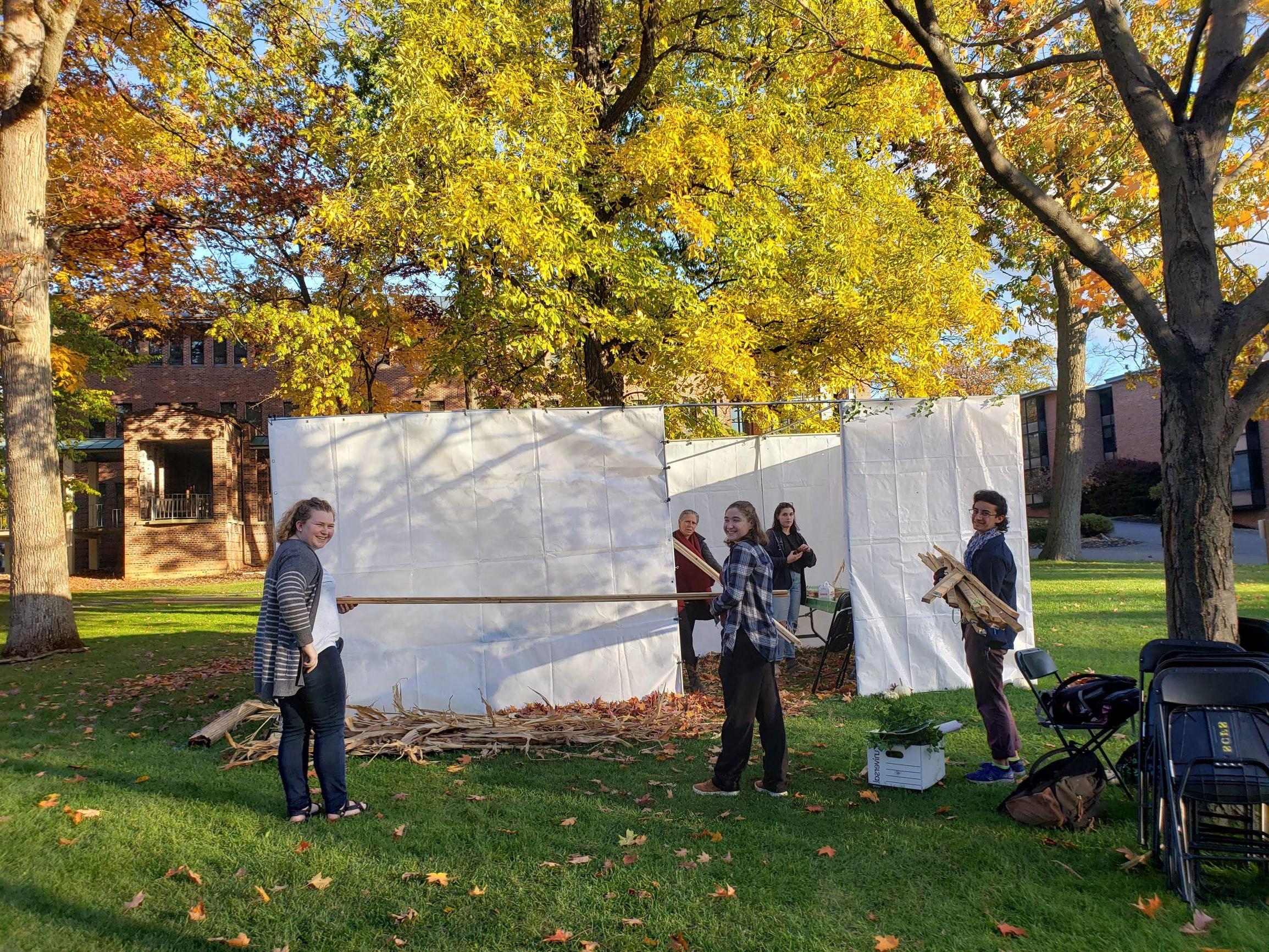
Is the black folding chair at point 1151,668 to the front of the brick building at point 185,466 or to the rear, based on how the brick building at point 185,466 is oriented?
to the front

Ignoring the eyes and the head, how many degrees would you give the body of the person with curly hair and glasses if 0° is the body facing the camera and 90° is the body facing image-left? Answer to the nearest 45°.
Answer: approximately 90°

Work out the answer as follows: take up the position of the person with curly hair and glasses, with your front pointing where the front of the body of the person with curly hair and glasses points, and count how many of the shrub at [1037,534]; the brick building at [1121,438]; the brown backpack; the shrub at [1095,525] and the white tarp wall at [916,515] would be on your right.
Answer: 4

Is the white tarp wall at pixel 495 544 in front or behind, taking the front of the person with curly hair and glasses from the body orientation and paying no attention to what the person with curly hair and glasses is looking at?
in front

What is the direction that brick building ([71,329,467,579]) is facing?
toward the camera

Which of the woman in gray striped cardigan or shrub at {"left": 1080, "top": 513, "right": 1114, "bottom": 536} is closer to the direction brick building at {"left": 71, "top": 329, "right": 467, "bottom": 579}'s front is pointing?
the woman in gray striped cardigan

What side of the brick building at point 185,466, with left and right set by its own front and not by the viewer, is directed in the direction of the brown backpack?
front

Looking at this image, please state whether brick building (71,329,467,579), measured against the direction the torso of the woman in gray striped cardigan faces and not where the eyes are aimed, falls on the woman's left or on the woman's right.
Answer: on the woman's left

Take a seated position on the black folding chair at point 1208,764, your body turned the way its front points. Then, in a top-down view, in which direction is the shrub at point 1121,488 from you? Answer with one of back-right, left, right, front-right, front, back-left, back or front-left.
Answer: front

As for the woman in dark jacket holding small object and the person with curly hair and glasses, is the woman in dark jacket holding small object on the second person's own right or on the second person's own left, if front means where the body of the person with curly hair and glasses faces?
on the second person's own right
